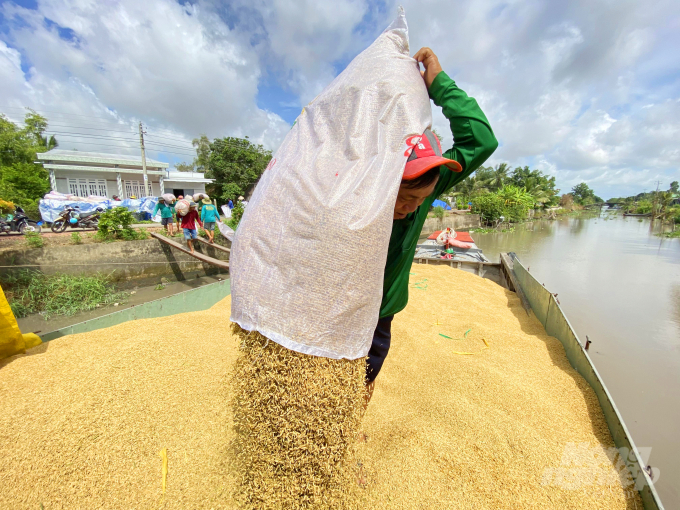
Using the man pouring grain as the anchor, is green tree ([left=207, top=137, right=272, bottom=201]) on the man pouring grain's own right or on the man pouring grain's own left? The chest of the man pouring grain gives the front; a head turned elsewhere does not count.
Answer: on the man pouring grain's own right

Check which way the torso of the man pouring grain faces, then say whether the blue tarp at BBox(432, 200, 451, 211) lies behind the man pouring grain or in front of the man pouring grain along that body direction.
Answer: behind

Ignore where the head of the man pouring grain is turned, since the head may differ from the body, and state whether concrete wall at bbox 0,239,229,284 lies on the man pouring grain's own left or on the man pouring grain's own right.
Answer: on the man pouring grain's own right

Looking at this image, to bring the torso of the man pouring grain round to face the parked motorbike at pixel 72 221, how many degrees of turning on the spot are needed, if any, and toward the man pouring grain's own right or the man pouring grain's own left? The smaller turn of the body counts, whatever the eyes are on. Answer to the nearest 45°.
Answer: approximately 90° to the man pouring grain's own right

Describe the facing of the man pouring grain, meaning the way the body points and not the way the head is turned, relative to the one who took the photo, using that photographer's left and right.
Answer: facing the viewer and to the left of the viewer

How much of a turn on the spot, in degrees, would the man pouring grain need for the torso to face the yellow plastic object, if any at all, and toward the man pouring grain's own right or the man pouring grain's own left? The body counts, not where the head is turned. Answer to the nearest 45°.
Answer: approximately 45° to the man pouring grain's own right

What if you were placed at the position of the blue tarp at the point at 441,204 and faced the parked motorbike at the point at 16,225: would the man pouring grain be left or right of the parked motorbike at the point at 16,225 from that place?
left
